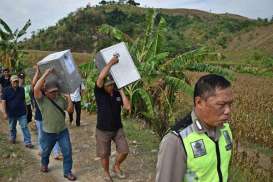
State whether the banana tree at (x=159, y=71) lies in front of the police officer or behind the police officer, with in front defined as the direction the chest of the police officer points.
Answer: behind

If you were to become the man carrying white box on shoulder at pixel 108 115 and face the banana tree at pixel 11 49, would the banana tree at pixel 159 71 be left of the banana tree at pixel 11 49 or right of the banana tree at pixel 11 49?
right

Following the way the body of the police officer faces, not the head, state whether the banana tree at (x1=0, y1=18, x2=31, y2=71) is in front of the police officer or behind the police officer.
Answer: behind

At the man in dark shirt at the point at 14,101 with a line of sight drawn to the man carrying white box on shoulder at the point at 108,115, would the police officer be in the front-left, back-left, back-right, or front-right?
front-right

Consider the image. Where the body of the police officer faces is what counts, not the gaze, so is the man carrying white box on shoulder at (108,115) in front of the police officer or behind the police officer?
behind

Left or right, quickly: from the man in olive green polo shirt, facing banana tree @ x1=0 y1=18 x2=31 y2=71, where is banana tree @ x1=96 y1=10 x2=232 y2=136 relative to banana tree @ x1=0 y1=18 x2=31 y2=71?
right

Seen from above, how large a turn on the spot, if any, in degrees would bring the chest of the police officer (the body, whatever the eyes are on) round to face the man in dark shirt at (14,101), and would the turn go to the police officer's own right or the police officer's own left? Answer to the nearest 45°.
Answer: approximately 180°
